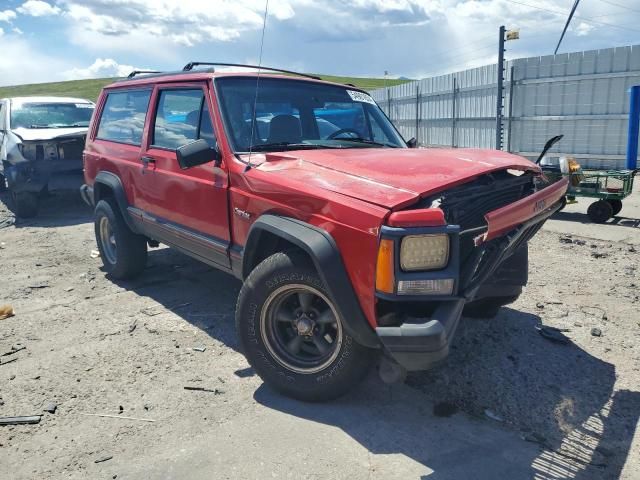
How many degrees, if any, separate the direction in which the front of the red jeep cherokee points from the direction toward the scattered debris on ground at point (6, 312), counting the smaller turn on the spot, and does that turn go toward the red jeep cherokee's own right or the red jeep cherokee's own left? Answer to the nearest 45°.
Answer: approximately 180°

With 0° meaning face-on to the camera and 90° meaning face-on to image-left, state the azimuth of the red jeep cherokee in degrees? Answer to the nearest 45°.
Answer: approximately 315°

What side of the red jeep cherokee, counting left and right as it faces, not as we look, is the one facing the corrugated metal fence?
left
